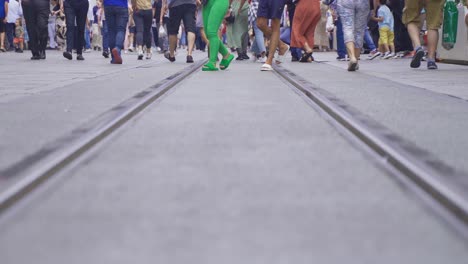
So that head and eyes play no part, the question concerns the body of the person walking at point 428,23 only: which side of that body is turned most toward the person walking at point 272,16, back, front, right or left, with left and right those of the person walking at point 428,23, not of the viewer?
left

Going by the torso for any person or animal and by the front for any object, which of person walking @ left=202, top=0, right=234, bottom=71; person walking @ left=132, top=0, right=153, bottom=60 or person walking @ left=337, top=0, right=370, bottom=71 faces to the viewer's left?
person walking @ left=202, top=0, right=234, bottom=71

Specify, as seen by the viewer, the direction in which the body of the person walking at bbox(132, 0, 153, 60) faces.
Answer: away from the camera

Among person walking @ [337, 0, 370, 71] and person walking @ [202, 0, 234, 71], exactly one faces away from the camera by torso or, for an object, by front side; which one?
person walking @ [337, 0, 370, 71]

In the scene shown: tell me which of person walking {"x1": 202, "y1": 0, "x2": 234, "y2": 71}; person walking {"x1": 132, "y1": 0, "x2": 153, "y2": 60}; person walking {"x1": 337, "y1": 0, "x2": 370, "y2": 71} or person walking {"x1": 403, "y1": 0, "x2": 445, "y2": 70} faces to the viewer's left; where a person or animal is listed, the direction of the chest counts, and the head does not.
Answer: person walking {"x1": 202, "y1": 0, "x2": 234, "y2": 71}

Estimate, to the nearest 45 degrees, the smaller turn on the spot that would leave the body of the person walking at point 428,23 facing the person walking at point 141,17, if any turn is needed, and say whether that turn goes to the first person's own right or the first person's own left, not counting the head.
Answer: approximately 45° to the first person's own left

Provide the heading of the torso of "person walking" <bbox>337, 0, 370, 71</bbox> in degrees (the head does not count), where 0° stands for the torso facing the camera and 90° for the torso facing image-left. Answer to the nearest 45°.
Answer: approximately 180°
